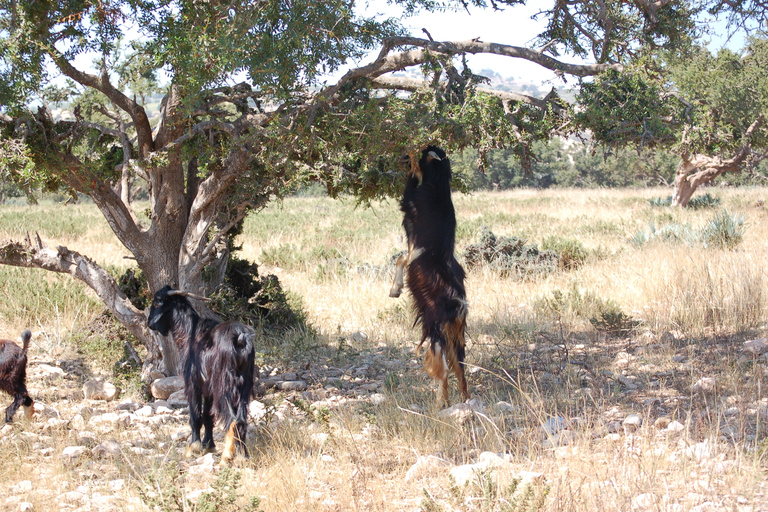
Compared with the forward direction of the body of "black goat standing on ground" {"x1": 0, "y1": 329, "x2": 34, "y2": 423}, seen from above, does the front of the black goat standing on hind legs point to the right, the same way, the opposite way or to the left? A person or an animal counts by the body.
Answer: to the right

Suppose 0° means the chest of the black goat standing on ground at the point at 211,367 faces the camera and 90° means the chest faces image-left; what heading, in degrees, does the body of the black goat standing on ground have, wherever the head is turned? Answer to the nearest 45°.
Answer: approximately 135°

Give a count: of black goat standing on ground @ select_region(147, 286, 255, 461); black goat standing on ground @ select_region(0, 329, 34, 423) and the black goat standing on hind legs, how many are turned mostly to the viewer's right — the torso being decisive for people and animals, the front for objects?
0

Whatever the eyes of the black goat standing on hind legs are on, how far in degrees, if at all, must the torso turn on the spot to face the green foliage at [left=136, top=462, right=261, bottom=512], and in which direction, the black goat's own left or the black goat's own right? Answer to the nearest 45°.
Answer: approximately 90° to the black goat's own left

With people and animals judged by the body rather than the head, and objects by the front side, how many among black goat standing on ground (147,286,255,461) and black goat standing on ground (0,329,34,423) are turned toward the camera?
0

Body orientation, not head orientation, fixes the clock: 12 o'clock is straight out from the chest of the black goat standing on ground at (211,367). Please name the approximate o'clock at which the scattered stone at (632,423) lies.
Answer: The scattered stone is roughly at 5 o'clock from the black goat standing on ground.

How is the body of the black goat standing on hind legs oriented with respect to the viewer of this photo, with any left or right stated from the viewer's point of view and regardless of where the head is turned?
facing away from the viewer and to the left of the viewer

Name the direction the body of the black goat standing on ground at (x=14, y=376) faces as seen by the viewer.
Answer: to the viewer's left
